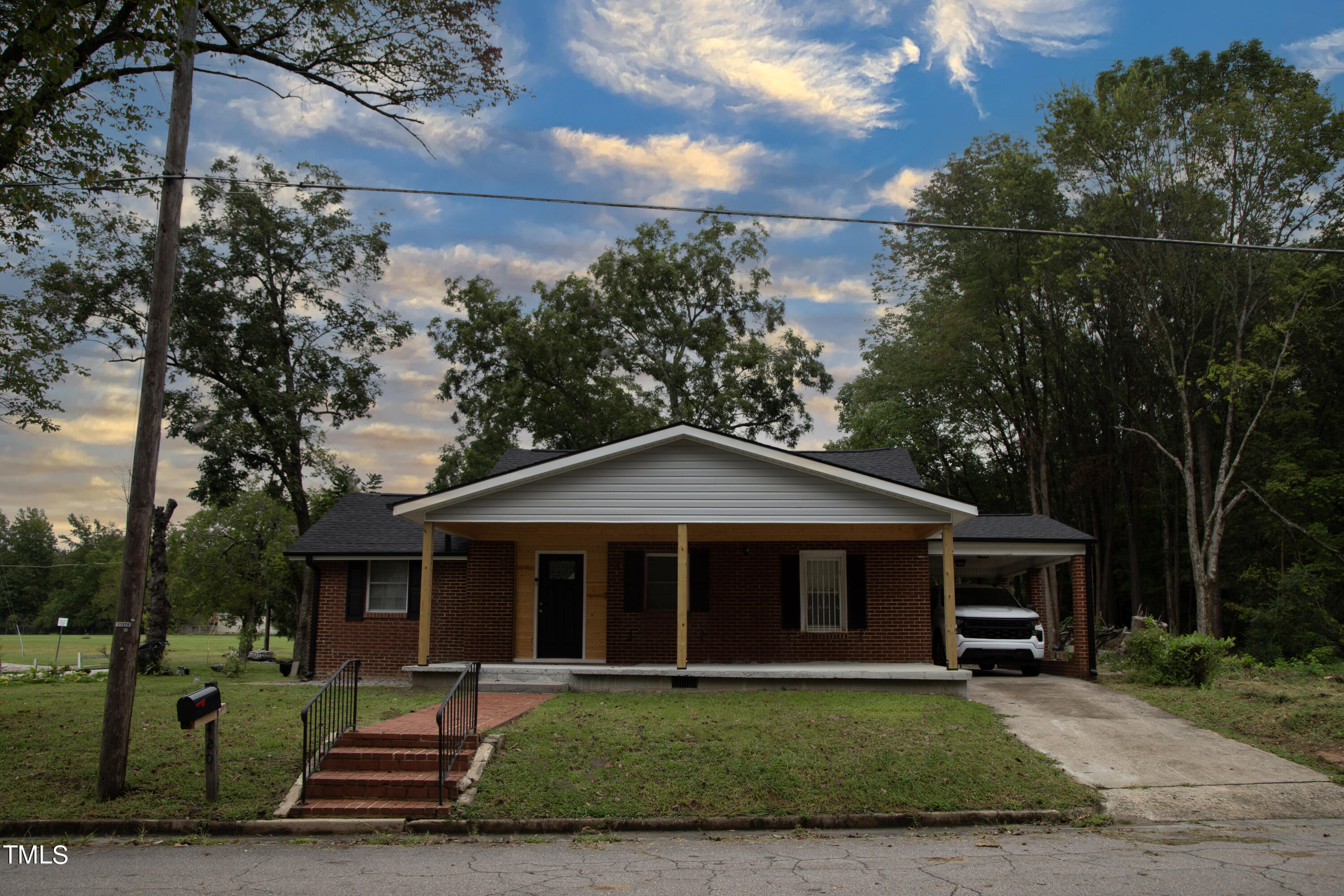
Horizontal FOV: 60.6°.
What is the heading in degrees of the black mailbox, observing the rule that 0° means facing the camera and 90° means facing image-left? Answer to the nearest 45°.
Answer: approximately 45°

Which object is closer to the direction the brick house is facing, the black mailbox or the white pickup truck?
the black mailbox

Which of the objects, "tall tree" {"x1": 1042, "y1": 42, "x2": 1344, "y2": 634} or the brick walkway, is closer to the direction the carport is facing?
the brick walkway

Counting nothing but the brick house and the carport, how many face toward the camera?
2

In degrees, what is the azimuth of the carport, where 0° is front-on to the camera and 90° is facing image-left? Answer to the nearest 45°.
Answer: approximately 0°

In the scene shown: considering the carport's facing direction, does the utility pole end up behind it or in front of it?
in front

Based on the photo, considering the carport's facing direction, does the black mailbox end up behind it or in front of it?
in front

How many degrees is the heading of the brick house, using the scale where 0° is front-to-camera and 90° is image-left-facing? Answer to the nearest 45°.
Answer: approximately 0°
